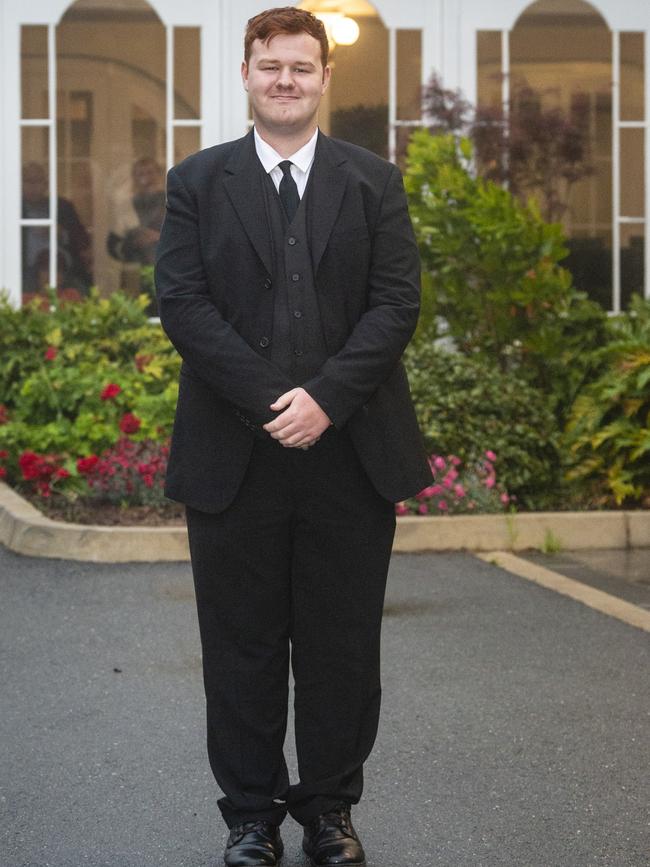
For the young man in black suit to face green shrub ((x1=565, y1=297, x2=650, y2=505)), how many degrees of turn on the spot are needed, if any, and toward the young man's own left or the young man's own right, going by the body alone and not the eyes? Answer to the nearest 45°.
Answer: approximately 180°

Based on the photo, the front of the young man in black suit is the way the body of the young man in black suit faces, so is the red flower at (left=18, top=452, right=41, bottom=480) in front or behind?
behind

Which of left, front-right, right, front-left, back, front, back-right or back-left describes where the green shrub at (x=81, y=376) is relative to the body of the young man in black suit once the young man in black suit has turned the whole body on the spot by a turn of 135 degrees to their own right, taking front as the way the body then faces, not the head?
front-right

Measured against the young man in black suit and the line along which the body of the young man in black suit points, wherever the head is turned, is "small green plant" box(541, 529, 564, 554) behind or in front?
behind

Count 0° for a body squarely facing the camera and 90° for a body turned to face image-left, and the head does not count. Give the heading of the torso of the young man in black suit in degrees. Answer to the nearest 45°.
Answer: approximately 0°

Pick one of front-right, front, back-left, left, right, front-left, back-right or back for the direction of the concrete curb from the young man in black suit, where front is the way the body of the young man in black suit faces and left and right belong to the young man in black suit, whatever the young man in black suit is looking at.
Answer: back

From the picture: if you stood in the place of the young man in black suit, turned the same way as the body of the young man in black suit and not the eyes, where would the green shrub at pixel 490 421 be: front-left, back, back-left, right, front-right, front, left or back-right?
back

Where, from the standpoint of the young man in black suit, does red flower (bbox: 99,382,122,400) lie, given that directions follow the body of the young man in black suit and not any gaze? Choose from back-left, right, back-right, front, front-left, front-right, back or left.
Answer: back
